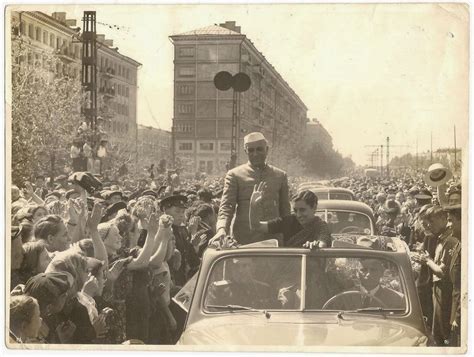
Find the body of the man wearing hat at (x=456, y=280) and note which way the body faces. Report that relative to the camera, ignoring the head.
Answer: to the viewer's left

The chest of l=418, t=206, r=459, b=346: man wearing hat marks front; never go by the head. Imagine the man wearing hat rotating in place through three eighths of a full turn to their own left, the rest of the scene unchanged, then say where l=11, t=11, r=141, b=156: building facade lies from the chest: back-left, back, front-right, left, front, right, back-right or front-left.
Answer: back-right

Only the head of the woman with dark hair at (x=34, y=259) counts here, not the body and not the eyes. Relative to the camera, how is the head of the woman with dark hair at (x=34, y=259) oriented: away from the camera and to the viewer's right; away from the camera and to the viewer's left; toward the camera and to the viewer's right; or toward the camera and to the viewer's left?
away from the camera and to the viewer's right

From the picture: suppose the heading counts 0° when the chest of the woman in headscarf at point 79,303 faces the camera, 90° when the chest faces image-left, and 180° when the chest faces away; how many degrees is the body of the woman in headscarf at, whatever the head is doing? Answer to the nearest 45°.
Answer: approximately 270°

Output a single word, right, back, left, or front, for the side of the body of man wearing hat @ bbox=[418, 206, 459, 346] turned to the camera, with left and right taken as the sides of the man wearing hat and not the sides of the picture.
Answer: left

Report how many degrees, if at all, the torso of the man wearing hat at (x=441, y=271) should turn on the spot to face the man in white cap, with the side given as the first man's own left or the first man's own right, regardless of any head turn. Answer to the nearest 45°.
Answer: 0° — they already face them

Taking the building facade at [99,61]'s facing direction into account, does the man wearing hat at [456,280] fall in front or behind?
in front

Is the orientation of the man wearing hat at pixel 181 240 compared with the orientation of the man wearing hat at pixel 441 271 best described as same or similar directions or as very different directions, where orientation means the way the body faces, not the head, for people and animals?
very different directions

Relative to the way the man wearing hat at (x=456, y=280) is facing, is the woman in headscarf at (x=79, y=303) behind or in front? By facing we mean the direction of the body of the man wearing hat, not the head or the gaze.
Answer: in front

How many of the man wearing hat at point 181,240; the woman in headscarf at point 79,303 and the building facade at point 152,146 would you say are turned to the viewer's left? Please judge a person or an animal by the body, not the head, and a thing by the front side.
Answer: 0

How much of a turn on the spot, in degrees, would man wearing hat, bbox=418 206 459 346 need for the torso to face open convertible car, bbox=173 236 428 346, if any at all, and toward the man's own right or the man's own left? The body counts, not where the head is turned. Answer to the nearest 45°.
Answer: approximately 45° to the man's own left

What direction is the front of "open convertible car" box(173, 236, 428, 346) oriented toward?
toward the camera

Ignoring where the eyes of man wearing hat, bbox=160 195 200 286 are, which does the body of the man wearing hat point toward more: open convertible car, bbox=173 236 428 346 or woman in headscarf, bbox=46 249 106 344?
the open convertible car

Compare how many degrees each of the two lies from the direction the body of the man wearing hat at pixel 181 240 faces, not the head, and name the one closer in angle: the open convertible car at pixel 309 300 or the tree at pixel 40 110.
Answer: the open convertible car

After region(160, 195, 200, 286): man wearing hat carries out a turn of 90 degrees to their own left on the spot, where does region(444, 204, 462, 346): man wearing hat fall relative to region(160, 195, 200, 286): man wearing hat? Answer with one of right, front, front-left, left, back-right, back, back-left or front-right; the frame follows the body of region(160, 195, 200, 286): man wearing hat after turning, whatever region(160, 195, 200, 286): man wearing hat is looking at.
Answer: front-right

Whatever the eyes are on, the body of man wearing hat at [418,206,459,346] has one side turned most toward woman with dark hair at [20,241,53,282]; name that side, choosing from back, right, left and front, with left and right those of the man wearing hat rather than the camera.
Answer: front
